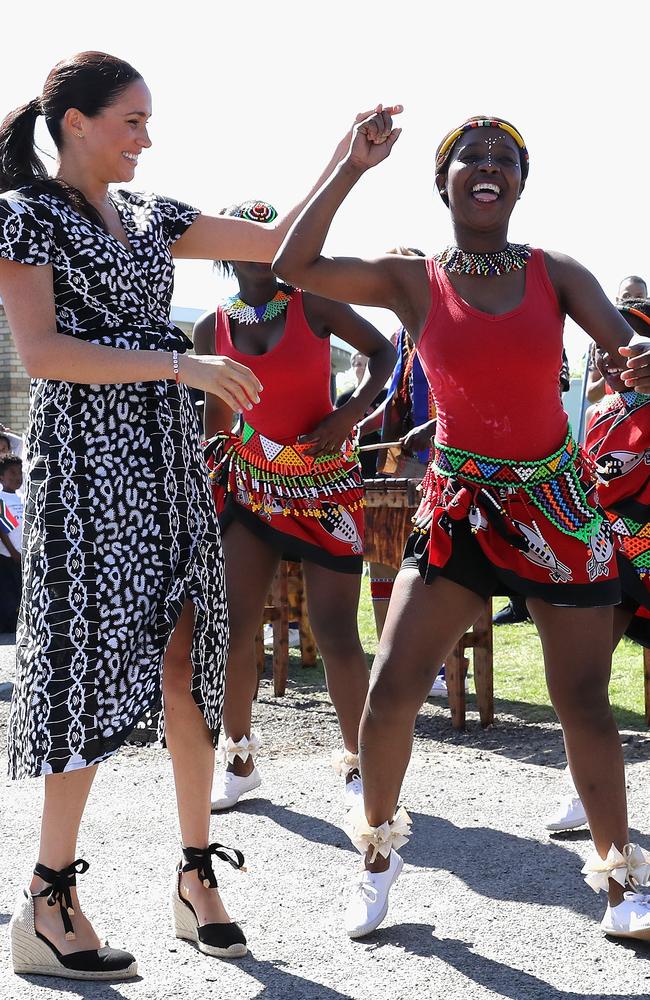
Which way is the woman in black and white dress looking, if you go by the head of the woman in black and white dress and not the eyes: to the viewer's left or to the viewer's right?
to the viewer's right

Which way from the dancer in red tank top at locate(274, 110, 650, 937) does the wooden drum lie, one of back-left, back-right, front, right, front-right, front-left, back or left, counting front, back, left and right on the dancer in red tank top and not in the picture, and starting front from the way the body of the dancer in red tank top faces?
back

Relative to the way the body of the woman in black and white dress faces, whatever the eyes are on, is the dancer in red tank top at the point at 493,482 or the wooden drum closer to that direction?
the dancer in red tank top

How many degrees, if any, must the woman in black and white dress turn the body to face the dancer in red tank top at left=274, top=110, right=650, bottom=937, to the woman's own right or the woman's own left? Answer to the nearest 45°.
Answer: approximately 45° to the woman's own left

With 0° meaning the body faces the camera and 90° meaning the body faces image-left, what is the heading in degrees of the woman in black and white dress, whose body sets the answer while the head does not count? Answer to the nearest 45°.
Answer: approximately 315°
